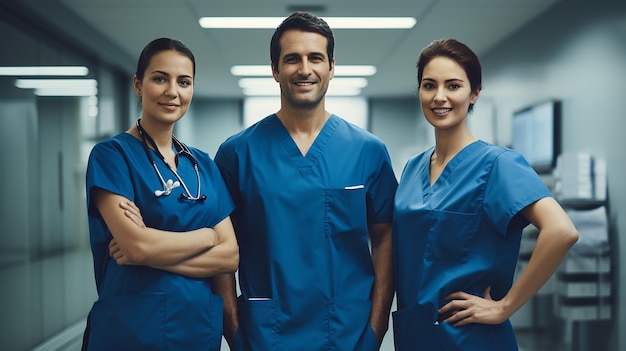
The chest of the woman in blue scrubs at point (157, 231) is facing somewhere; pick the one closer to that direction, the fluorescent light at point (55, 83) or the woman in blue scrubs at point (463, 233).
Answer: the woman in blue scrubs

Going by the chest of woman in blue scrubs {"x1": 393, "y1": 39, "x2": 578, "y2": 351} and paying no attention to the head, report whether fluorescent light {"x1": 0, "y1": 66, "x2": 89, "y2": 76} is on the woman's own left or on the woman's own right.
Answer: on the woman's own right

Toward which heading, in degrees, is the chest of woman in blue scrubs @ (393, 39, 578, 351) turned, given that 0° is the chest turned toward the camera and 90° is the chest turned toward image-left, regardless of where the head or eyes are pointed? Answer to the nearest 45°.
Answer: approximately 45°

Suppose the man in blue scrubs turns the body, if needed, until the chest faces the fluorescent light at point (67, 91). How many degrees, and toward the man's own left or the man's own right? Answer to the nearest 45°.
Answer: approximately 135° to the man's own right

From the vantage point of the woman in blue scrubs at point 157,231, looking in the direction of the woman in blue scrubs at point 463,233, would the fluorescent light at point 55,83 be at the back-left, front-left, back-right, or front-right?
back-left
